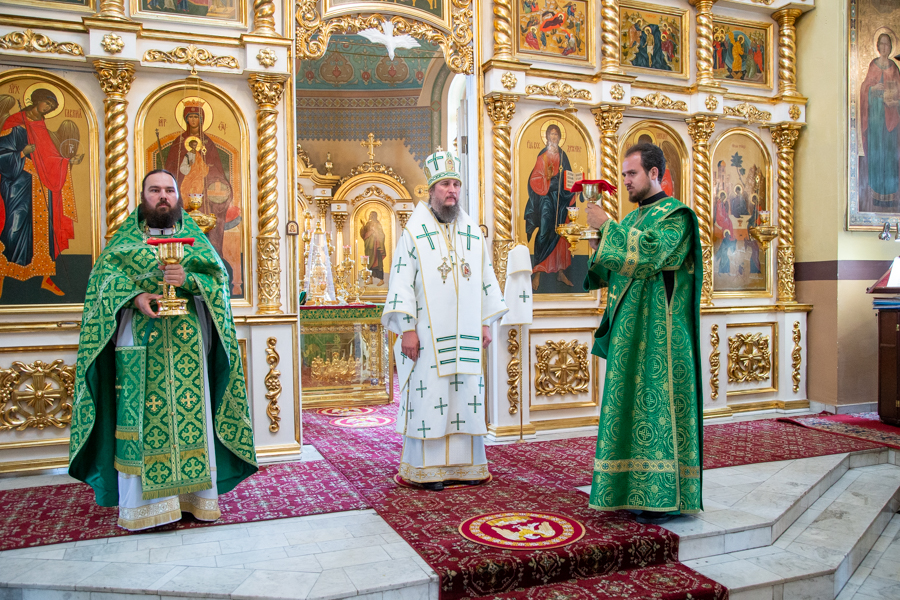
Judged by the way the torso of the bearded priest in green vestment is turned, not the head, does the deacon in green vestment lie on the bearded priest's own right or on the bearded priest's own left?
on the bearded priest's own left

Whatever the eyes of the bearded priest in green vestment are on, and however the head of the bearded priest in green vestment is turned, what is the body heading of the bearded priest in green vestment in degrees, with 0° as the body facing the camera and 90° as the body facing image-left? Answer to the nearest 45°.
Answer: approximately 0°

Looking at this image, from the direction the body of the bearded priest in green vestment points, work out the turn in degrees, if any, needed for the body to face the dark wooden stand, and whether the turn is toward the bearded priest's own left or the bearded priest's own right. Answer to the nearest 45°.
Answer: approximately 90° to the bearded priest's own left

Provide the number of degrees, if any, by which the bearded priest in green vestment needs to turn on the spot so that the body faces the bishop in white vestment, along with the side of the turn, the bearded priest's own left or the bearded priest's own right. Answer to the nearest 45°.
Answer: approximately 90° to the bearded priest's own left
